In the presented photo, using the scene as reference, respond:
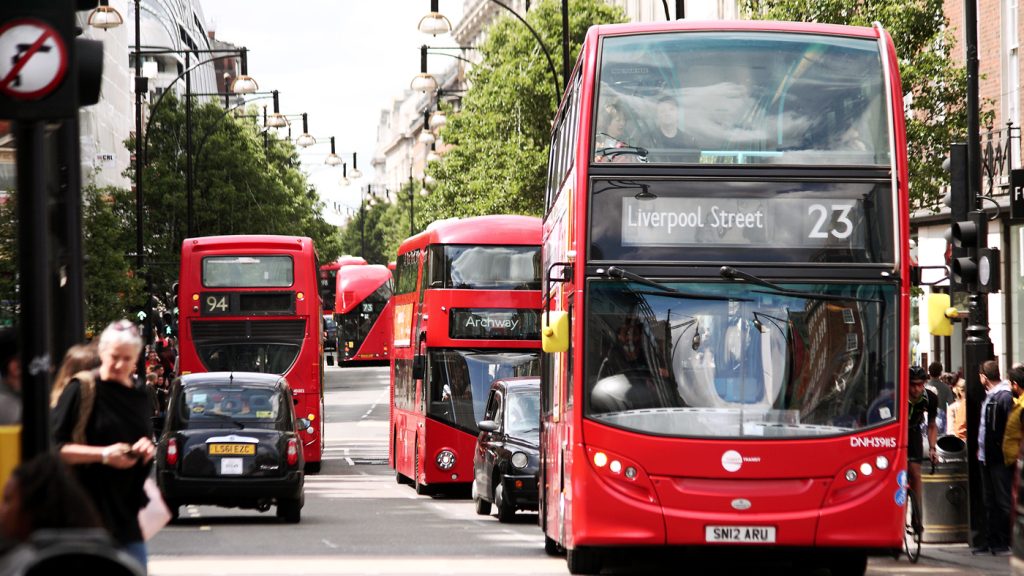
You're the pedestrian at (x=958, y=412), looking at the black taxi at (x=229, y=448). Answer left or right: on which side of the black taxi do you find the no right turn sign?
left

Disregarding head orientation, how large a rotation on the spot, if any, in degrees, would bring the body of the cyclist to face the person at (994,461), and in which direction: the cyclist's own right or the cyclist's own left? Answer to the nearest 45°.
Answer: approximately 45° to the cyclist's own left

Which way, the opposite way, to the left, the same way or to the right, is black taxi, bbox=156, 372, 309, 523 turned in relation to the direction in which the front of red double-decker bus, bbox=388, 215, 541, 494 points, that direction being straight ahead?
the opposite way

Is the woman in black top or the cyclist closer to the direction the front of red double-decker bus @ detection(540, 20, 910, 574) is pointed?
the woman in black top

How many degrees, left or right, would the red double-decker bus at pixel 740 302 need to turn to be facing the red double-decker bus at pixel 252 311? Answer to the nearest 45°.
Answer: approximately 135° to its right

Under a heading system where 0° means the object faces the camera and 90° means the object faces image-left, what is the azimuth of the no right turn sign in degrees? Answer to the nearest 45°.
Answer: approximately 0°

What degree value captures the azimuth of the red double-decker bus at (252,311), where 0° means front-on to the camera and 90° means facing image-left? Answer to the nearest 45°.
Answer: approximately 180°

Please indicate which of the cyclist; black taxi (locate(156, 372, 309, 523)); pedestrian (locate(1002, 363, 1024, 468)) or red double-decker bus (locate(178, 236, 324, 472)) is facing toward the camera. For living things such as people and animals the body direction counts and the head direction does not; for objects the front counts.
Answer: the cyclist

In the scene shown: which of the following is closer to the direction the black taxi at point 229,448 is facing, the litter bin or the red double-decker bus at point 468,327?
the red double-decker bus

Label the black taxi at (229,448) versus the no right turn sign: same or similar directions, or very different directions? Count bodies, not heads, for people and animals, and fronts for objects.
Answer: very different directions
